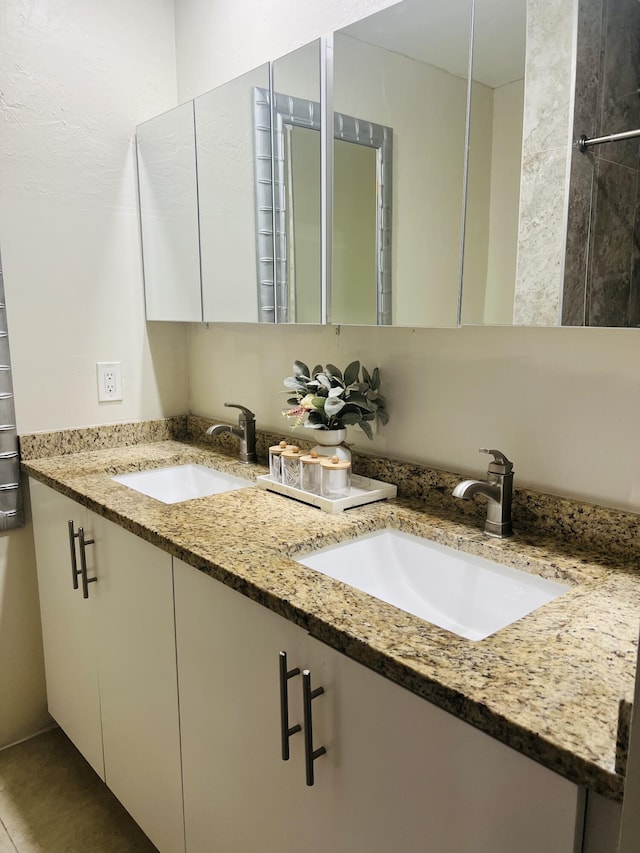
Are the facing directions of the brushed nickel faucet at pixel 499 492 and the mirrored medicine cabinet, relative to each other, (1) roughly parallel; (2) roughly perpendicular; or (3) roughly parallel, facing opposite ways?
roughly parallel

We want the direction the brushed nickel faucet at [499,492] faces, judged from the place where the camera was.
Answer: facing the viewer and to the left of the viewer

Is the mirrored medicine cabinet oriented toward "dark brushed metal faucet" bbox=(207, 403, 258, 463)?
no

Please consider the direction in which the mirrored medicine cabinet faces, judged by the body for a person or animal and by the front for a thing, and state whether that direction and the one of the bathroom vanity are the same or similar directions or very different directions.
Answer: same or similar directions

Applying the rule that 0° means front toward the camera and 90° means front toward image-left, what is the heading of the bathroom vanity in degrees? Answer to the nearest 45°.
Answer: approximately 45°

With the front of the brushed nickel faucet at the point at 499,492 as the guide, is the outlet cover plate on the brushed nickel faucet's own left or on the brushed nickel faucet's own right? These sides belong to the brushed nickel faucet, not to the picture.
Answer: on the brushed nickel faucet's own right
